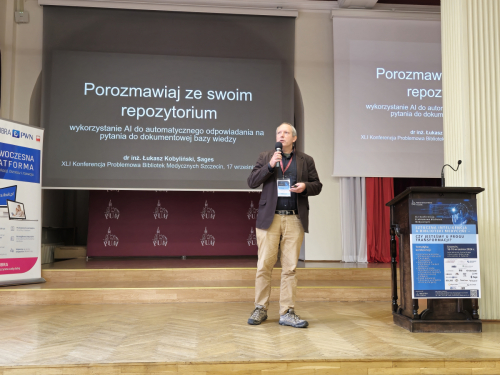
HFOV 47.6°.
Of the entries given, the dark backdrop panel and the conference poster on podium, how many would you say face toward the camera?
2

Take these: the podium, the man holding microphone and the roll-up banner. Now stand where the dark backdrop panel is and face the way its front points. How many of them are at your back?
0

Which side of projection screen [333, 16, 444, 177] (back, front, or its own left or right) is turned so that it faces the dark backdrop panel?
right

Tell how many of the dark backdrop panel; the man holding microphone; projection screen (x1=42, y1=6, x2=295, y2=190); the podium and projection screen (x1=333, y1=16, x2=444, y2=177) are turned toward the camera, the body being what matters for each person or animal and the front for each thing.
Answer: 5

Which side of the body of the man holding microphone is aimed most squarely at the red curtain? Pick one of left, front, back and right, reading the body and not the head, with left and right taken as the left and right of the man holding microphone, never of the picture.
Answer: back

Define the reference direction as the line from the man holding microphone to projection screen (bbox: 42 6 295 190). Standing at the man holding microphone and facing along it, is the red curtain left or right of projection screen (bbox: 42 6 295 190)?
right

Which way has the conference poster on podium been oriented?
toward the camera

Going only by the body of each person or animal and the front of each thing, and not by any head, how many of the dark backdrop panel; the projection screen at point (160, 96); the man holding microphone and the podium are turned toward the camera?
4

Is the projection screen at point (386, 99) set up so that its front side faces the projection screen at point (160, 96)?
no

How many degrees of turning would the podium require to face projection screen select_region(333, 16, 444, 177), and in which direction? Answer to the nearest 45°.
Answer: approximately 180°

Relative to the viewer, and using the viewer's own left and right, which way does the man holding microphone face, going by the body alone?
facing the viewer

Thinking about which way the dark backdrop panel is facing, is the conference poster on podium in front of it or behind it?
in front

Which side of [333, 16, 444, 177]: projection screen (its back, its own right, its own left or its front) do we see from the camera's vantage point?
front

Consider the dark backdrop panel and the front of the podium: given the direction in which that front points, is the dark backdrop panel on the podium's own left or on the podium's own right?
on the podium's own right
